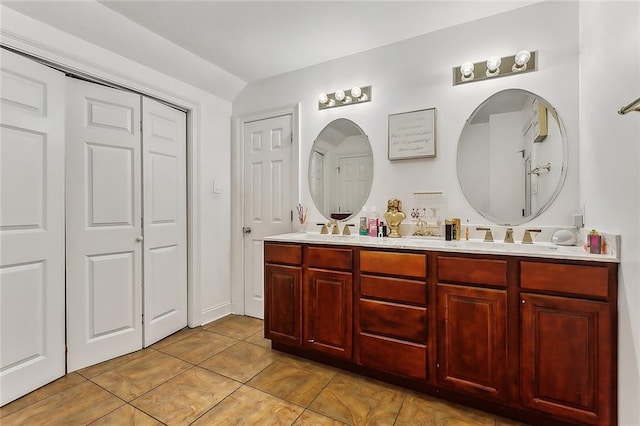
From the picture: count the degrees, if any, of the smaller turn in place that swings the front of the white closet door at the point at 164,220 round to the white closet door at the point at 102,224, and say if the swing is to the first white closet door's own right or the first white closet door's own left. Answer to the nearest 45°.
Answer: approximately 90° to the first white closet door's own right

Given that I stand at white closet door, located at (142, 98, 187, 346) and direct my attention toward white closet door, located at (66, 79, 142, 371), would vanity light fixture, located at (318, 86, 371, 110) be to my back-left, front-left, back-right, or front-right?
back-left

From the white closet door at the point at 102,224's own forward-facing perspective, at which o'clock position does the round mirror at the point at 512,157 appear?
The round mirror is roughly at 12 o'clock from the white closet door.

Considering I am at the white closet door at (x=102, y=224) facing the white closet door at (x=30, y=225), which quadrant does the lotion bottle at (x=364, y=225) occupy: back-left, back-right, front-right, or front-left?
back-left

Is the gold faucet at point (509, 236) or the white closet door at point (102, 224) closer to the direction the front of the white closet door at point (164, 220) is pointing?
the gold faucet

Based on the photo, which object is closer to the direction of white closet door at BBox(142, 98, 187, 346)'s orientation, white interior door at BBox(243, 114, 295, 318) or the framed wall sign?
the framed wall sign

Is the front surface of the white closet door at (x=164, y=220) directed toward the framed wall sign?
yes

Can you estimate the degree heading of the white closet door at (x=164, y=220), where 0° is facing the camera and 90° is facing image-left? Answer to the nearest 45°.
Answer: approximately 315°

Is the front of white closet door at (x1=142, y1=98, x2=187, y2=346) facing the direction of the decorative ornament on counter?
yes
